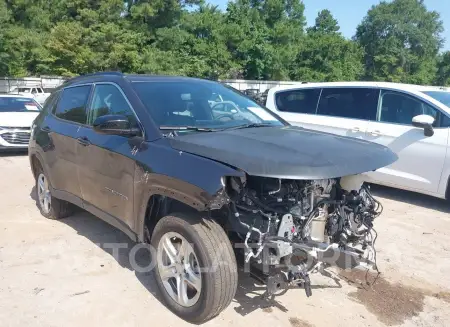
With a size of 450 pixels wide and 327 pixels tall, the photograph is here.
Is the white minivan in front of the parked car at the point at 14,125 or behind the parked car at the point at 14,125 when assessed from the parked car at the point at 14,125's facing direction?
in front

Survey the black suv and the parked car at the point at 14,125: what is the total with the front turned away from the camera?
0

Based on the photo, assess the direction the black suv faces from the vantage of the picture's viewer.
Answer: facing the viewer and to the right of the viewer

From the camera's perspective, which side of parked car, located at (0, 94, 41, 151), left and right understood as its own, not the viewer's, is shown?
front

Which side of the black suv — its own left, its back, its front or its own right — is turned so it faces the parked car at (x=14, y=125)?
back

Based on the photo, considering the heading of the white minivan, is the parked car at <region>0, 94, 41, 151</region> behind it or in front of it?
behind
